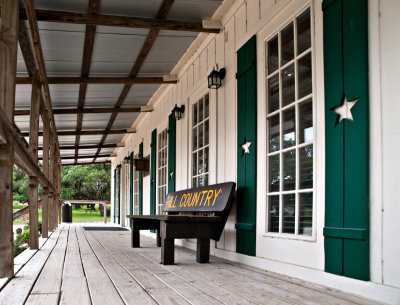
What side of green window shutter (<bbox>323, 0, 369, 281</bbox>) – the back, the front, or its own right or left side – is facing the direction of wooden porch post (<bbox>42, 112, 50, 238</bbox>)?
right

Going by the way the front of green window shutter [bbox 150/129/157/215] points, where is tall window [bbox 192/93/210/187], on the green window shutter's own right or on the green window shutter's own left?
on the green window shutter's own left

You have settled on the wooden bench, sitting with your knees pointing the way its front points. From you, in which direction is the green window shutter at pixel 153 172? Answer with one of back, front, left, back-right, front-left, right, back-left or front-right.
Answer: back-right

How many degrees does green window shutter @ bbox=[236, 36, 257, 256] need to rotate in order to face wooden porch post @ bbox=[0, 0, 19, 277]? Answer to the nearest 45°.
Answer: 0° — it already faces it

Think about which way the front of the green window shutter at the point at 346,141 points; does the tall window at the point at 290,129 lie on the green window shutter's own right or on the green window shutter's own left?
on the green window shutter's own right

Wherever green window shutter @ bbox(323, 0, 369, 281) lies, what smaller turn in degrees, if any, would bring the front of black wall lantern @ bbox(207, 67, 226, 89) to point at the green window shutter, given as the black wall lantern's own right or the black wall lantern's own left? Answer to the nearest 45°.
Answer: approximately 45° to the black wall lantern's own left

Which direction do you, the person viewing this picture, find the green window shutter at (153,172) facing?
facing to the left of the viewer
